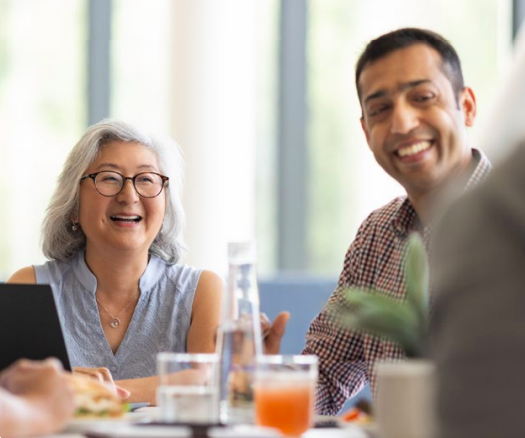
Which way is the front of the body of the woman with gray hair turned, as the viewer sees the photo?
toward the camera

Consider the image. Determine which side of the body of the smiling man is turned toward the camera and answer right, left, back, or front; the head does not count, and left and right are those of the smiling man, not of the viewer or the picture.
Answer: front

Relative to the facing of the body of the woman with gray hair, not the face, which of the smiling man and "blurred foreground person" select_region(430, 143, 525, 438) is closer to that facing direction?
the blurred foreground person

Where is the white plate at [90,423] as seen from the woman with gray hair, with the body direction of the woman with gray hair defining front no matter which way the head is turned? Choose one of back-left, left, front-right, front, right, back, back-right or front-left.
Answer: front

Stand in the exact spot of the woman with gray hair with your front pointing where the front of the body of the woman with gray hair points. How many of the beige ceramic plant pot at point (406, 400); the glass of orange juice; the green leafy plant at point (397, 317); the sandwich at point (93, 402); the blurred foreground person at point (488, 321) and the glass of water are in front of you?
6

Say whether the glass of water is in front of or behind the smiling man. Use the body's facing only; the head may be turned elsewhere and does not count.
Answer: in front

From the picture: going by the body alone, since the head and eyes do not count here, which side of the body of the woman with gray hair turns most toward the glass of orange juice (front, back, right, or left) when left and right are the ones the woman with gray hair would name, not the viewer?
front

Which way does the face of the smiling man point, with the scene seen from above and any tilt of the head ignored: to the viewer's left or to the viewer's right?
to the viewer's left

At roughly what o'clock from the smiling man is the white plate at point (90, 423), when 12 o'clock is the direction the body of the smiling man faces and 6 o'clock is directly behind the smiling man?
The white plate is roughly at 1 o'clock from the smiling man.

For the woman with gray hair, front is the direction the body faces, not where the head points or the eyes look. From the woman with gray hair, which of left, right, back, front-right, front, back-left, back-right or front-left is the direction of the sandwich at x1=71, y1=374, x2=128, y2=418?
front
